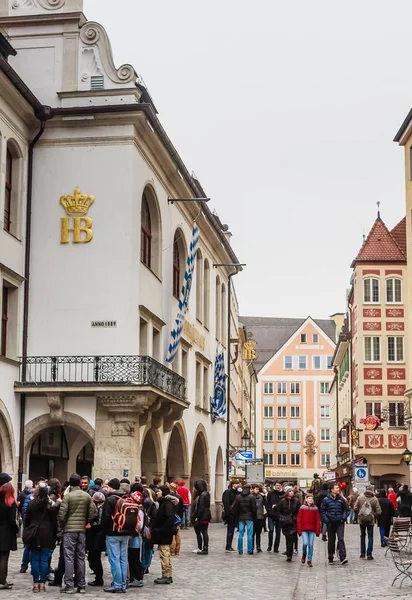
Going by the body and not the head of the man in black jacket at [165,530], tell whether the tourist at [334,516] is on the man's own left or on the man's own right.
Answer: on the man's own right

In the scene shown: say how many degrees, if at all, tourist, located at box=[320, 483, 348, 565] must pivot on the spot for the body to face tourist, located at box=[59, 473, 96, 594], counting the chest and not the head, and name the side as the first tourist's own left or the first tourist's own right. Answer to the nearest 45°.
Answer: approximately 45° to the first tourist's own right

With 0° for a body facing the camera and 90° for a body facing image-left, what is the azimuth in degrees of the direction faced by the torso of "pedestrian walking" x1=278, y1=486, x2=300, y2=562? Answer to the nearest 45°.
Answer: approximately 0°

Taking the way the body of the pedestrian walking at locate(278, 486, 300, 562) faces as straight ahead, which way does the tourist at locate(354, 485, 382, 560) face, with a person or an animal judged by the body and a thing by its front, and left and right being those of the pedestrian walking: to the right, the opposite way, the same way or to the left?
the opposite way

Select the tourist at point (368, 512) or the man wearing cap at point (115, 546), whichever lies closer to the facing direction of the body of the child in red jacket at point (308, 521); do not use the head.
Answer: the man wearing cap

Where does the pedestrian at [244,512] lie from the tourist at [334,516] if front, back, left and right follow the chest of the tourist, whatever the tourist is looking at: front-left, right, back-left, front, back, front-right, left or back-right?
back-right

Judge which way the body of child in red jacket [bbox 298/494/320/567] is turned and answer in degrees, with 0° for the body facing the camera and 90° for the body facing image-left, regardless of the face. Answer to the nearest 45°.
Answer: approximately 0°
